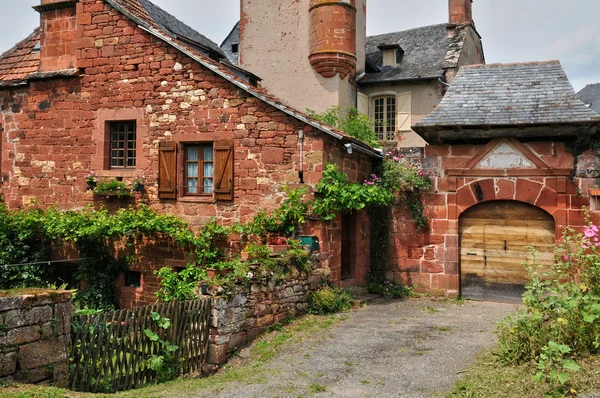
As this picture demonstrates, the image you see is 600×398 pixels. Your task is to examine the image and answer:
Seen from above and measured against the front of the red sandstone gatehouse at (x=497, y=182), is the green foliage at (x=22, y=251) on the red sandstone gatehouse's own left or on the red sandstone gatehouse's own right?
on the red sandstone gatehouse's own right

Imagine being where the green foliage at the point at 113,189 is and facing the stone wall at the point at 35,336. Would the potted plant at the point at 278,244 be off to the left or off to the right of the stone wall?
left

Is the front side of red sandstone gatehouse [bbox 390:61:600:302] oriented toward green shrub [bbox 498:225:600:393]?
yes

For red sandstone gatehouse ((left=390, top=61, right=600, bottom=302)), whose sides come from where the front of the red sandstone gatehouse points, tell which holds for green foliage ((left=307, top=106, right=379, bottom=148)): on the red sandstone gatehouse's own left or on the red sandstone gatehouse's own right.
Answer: on the red sandstone gatehouse's own right

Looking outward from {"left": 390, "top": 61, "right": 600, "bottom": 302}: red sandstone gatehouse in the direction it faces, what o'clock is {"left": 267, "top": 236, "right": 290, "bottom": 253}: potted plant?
The potted plant is roughly at 2 o'clock from the red sandstone gatehouse.

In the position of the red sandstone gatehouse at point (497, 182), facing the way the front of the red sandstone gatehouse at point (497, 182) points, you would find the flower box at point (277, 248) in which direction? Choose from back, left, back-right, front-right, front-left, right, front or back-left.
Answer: front-right

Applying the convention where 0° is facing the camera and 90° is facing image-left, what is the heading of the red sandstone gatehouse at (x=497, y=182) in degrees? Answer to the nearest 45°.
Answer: approximately 0°

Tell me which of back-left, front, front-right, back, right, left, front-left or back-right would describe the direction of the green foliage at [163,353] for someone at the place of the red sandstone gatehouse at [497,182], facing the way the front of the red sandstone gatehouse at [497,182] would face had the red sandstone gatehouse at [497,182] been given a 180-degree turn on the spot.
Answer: back-left

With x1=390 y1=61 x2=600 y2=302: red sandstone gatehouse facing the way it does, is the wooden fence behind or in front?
in front

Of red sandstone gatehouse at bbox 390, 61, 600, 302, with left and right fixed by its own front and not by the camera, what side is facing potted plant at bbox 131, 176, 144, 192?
right

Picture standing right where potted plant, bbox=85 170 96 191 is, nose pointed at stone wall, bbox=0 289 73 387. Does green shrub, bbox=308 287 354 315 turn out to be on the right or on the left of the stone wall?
left

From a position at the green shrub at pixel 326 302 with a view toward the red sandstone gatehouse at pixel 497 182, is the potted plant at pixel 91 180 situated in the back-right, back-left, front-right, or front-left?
back-left
